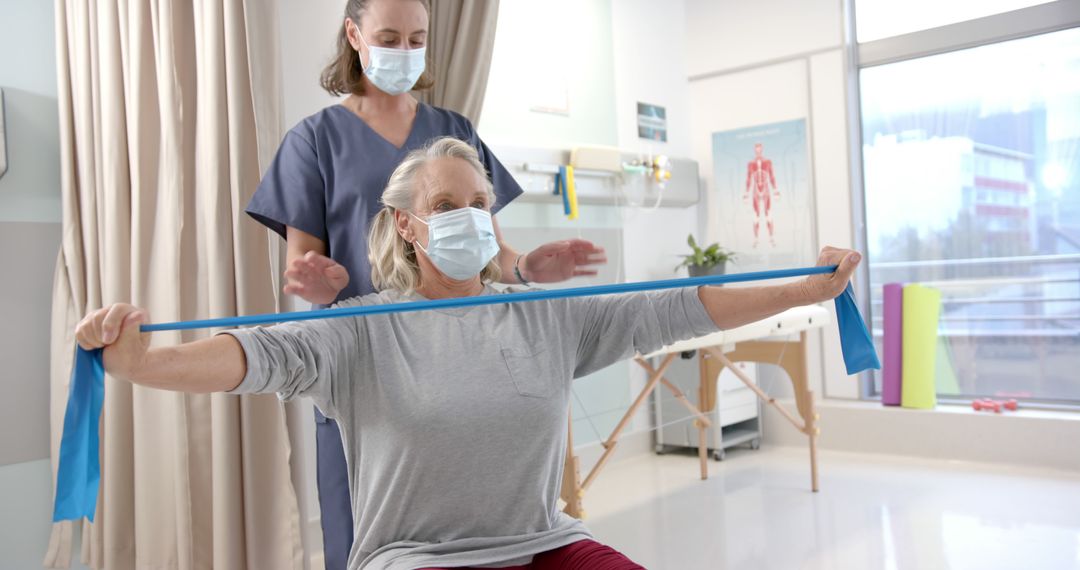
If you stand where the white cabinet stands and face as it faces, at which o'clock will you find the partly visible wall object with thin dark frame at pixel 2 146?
The partly visible wall object with thin dark frame is roughly at 3 o'clock from the white cabinet.

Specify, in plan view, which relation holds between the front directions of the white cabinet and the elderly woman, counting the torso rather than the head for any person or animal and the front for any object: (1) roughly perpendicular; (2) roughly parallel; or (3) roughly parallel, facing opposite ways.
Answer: roughly parallel

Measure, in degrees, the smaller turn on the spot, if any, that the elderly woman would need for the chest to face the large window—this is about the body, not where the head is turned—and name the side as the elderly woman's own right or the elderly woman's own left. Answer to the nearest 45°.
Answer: approximately 90° to the elderly woman's own left

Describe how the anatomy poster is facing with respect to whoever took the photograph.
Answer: facing the viewer

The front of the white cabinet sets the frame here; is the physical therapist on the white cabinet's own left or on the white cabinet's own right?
on the white cabinet's own right

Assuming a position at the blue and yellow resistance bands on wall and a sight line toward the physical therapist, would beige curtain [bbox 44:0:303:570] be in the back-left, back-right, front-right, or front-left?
front-right

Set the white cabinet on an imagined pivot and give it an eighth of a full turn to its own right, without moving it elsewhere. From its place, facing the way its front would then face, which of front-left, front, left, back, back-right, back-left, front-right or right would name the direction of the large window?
left

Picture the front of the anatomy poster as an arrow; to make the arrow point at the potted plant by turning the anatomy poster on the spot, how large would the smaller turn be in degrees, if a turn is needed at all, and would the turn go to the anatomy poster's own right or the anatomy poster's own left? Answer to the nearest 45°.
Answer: approximately 45° to the anatomy poster's own right

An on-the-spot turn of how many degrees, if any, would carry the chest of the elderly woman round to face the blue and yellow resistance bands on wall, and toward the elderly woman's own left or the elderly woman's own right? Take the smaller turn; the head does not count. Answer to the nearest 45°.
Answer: approximately 135° to the elderly woman's own left

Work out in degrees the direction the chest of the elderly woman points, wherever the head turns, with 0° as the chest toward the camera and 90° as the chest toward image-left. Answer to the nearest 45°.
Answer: approximately 315°

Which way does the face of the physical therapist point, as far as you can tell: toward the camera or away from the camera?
toward the camera

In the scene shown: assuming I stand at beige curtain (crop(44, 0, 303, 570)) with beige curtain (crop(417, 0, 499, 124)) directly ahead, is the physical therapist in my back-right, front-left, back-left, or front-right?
front-right

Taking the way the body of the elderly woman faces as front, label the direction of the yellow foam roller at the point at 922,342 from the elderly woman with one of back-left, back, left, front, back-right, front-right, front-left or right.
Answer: left

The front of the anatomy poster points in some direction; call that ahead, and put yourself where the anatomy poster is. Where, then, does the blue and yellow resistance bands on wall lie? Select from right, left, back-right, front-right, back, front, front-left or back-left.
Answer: front-right

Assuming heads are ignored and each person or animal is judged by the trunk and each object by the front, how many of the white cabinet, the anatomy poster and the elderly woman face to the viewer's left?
0
